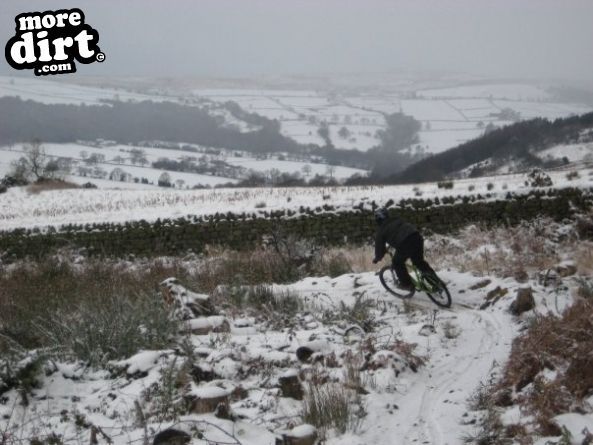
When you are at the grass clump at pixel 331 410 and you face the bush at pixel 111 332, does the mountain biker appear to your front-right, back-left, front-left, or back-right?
front-right

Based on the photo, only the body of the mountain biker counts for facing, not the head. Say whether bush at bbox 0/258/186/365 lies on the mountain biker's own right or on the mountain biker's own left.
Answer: on the mountain biker's own left

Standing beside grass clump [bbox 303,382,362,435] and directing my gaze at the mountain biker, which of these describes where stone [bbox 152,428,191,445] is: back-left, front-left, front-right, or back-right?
back-left

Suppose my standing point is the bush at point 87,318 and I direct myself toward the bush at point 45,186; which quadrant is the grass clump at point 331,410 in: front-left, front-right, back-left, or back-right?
back-right

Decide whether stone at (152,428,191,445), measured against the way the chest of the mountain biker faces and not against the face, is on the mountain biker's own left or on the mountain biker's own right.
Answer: on the mountain biker's own left

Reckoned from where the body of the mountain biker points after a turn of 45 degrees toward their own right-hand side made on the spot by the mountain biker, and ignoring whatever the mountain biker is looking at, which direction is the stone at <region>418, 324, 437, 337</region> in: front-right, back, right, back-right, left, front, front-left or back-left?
back

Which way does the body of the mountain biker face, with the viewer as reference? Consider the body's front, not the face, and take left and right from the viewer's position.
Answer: facing away from the viewer and to the left of the viewer

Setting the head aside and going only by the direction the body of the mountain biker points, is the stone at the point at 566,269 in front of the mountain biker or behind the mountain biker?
behind

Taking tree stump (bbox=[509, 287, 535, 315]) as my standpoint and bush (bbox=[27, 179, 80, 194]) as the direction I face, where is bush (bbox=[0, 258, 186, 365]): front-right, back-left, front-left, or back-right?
front-left
